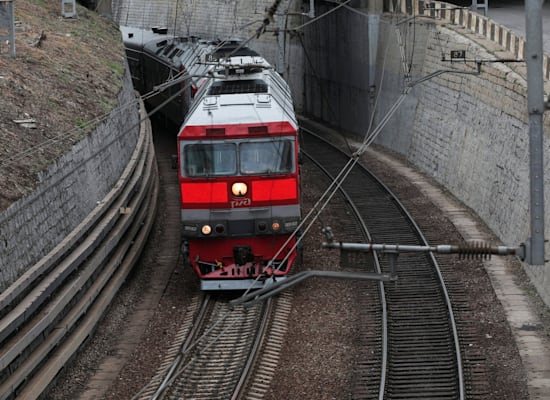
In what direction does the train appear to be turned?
toward the camera

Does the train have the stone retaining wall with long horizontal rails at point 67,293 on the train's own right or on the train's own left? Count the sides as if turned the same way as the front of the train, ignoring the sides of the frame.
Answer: on the train's own right

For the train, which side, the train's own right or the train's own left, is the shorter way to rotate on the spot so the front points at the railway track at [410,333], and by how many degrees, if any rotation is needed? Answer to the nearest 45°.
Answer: approximately 45° to the train's own left

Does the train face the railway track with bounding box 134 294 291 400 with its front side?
yes
